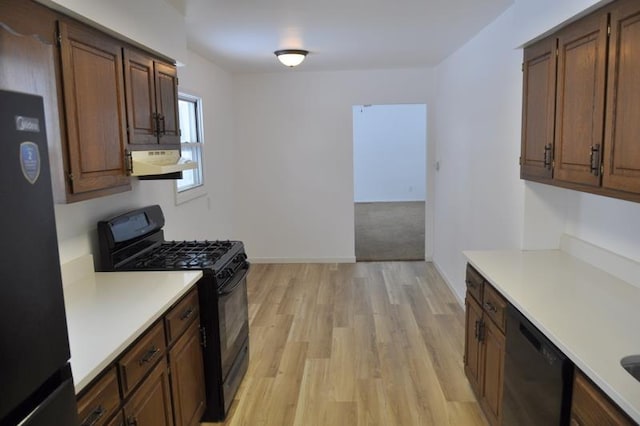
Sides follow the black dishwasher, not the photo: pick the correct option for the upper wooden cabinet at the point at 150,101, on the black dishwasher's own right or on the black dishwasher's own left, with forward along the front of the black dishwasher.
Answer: on the black dishwasher's own right

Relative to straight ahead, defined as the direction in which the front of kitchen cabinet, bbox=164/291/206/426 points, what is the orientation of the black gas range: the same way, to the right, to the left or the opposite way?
the same way

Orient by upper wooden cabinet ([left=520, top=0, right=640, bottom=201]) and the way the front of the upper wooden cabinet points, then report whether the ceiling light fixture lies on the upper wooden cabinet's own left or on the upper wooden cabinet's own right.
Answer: on the upper wooden cabinet's own right

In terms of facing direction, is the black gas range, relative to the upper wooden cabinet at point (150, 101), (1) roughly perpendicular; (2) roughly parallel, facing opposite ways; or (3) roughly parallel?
roughly parallel

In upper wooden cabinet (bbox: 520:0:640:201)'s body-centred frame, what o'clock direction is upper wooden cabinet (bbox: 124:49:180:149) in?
upper wooden cabinet (bbox: 124:49:180:149) is roughly at 1 o'clock from upper wooden cabinet (bbox: 520:0:640:201).

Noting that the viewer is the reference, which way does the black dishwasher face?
facing the viewer and to the left of the viewer

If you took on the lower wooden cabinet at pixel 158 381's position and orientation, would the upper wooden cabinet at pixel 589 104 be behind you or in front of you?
in front

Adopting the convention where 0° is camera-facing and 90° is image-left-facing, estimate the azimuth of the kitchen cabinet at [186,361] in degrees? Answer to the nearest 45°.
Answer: approximately 315°

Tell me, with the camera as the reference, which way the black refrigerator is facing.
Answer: facing the viewer and to the right of the viewer

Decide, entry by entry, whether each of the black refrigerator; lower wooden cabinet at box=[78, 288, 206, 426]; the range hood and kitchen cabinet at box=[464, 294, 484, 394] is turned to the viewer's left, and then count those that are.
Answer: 1

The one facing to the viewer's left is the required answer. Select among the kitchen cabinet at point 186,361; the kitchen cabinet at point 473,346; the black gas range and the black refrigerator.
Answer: the kitchen cabinet at point 473,346

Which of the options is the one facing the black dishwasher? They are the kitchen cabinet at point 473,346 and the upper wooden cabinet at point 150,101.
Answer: the upper wooden cabinet

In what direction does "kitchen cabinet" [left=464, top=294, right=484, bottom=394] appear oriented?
to the viewer's left

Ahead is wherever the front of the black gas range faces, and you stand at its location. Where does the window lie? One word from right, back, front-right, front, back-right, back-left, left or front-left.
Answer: back-left

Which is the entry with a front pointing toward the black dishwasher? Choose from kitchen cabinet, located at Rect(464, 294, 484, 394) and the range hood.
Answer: the range hood

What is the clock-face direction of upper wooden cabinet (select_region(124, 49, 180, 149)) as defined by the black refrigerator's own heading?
The upper wooden cabinet is roughly at 8 o'clock from the black refrigerator.

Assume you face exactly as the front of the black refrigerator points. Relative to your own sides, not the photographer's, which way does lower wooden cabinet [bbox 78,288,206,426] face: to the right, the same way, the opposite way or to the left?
the same way
